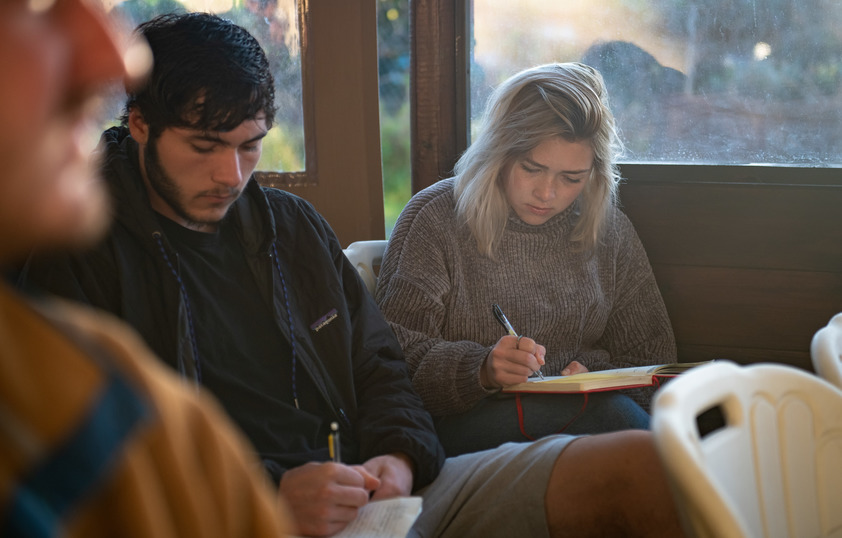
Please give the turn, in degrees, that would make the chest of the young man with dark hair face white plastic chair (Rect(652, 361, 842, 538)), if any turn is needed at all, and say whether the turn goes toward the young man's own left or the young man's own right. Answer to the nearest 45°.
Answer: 0° — they already face it

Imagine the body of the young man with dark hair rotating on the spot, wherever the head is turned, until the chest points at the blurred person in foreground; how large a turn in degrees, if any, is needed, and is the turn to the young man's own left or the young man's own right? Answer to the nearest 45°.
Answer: approximately 45° to the young man's own right

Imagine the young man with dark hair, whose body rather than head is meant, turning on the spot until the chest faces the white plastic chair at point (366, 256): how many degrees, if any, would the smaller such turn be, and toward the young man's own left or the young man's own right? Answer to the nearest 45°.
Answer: approximately 135° to the young man's own left

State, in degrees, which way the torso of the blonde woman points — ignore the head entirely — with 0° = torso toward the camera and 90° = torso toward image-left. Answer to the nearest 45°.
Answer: approximately 0°

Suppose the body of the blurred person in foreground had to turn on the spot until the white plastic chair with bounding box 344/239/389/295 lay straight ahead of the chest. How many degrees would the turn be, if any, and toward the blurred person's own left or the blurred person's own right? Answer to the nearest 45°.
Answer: approximately 90° to the blurred person's own left

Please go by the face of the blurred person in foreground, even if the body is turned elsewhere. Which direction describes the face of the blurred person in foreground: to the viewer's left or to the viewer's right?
to the viewer's right

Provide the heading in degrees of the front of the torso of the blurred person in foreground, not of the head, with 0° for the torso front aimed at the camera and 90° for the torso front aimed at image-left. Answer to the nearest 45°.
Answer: approximately 270°

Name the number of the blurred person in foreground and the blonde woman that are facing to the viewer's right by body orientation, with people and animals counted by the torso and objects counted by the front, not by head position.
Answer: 1

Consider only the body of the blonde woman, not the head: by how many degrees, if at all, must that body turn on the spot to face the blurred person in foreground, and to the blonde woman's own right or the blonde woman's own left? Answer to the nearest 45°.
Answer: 0° — they already face them

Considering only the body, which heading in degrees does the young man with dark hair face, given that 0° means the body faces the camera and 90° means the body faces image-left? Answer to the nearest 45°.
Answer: approximately 315°

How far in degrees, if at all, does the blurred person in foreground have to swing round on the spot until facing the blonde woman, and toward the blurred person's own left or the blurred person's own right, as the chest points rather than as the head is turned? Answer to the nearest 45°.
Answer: approximately 45° to the blurred person's own left
